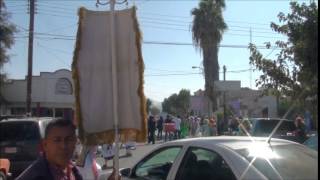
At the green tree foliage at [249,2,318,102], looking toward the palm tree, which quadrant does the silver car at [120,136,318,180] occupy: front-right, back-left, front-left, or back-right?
back-left

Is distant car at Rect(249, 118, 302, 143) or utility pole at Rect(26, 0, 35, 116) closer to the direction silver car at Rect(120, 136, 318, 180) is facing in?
the utility pole

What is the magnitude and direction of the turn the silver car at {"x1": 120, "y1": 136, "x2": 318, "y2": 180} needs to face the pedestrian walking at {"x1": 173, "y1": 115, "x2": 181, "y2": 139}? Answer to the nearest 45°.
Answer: approximately 45° to its right

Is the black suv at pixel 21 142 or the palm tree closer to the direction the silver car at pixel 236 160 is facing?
the black suv

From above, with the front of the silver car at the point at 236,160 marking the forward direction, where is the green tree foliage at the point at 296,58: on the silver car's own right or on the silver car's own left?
on the silver car's own right

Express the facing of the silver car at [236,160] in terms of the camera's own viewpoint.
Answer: facing away from the viewer and to the left of the viewer
